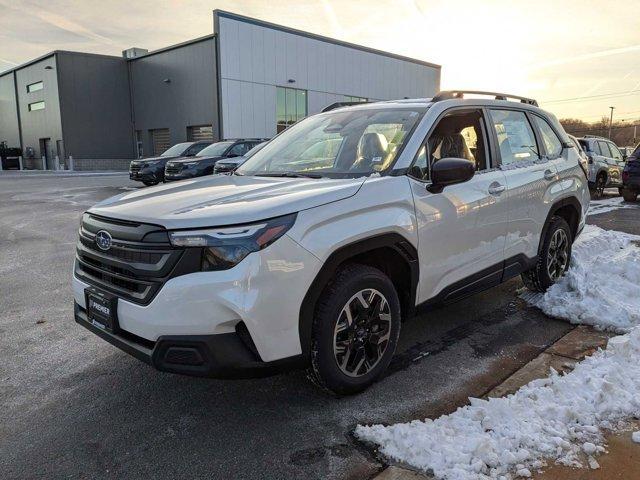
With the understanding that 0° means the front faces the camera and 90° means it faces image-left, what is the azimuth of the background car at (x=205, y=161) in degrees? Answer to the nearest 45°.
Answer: approximately 45°

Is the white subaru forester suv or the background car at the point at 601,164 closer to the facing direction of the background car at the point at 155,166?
the white subaru forester suv

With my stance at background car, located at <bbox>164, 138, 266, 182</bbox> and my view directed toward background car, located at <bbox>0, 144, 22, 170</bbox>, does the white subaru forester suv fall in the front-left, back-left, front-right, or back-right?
back-left

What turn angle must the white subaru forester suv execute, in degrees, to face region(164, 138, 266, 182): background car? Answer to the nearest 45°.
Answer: approximately 135° to its right

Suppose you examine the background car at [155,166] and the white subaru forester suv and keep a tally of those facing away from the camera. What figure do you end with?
0

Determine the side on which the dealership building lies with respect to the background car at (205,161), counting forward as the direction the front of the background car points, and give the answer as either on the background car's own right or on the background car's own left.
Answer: on the background car's own right

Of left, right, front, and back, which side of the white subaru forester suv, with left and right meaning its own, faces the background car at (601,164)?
back

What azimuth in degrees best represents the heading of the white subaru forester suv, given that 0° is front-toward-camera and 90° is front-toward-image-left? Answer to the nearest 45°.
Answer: approximately 45°

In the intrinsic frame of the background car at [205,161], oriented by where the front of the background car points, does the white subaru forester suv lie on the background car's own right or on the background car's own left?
on the background car's own left

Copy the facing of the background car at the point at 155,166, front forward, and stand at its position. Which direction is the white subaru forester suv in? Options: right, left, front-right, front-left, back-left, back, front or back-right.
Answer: front-left

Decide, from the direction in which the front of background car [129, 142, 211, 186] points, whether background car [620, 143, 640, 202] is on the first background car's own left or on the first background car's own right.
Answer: on the first background car's own left
